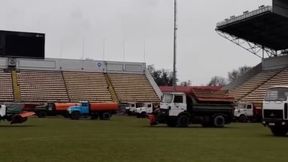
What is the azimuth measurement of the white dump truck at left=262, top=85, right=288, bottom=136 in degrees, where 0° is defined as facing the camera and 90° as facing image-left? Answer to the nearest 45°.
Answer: approximately 45°
